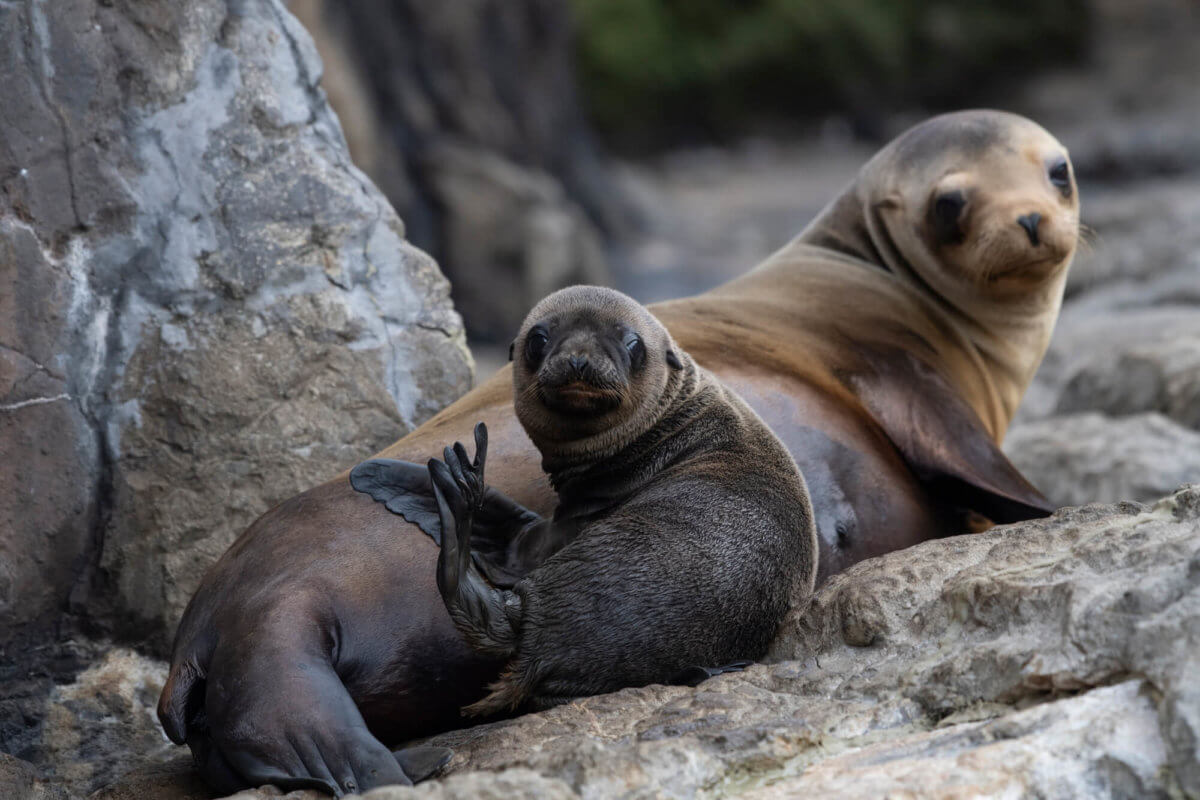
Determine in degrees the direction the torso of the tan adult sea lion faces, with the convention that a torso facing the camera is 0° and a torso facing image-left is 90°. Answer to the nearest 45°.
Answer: approximately 270°

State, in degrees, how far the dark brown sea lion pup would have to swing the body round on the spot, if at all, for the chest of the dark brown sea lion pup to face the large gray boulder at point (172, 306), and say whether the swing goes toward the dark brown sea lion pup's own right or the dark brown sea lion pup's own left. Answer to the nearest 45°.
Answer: approximately 90° to the dark brown sea lion pup's own right

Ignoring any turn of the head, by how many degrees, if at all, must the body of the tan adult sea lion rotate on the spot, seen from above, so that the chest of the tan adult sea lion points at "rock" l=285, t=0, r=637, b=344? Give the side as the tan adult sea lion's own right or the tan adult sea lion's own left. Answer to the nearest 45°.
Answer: approximately 90° to the tan adult sea lion's own left
